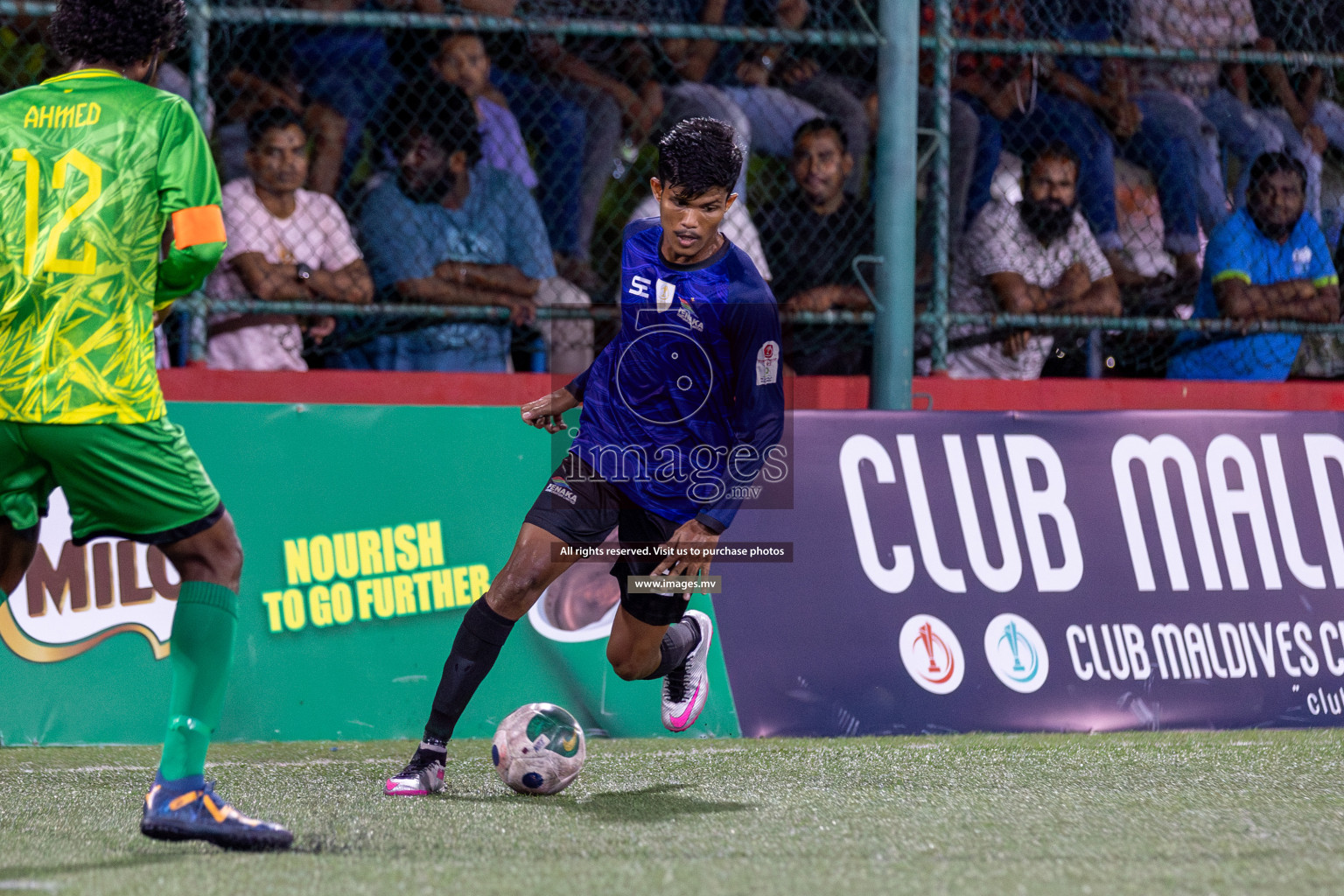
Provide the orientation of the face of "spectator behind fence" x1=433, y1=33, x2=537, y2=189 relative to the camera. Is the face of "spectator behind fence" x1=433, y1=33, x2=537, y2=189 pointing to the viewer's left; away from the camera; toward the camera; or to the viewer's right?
toward the camera

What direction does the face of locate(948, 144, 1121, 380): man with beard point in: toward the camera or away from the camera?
toward the camera

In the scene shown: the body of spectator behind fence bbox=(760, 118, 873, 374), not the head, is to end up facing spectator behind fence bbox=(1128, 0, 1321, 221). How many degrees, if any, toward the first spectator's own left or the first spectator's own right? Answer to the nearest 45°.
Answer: approximately 135° to the first spectator's own left

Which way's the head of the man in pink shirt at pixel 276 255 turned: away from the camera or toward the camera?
toward the camera

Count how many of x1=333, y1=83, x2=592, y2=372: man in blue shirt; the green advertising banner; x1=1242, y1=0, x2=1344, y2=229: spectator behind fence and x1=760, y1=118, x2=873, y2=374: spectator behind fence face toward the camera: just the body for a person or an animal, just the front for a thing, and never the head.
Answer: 4

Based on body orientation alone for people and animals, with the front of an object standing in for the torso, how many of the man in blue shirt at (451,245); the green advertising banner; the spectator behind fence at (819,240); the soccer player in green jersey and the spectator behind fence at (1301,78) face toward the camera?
4

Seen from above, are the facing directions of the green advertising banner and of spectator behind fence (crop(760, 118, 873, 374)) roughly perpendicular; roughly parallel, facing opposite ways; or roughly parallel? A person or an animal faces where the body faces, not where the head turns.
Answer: roughly parallel

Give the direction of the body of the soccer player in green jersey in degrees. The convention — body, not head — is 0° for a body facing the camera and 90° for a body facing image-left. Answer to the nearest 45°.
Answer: approximately 225°

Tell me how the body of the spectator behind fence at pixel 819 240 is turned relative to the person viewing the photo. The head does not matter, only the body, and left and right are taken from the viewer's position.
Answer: facing the viewer

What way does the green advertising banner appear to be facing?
toward the camera

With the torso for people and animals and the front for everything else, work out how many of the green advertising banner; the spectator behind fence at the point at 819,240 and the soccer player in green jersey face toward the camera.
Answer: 2

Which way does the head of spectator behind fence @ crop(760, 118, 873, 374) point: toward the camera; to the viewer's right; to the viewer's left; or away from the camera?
toward the camera

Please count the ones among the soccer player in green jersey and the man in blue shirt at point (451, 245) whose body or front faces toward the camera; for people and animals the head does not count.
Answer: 1

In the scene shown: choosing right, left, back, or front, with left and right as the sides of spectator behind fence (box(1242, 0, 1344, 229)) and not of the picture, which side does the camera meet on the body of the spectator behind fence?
front

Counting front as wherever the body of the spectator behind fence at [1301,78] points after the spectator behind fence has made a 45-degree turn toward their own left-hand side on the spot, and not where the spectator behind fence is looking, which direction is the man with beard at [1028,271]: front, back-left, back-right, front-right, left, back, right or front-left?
right

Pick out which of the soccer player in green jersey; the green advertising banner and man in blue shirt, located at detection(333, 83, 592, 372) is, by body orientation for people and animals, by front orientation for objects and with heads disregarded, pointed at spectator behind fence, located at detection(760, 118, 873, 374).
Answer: the soccer player in green jersey

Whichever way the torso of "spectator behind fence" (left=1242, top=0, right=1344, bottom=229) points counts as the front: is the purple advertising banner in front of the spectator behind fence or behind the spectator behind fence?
in front

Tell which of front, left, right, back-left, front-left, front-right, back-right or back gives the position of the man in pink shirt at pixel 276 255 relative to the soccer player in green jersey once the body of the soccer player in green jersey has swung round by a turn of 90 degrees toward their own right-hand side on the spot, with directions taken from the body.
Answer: back-left
